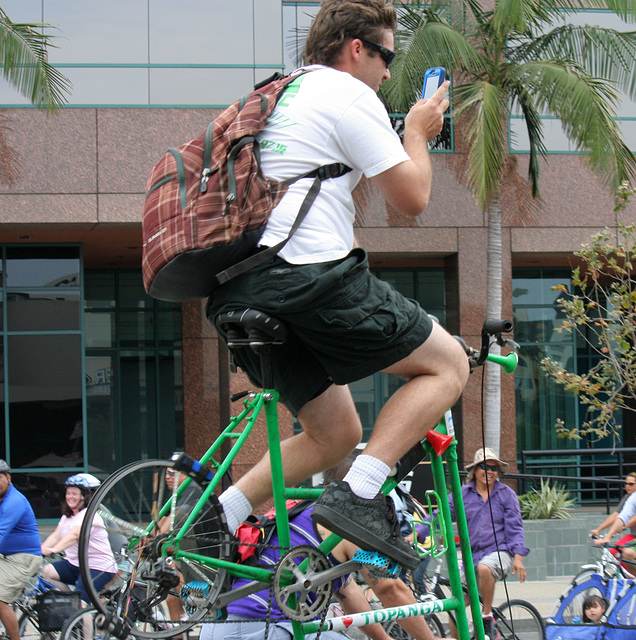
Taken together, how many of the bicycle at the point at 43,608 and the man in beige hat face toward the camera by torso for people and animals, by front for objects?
1

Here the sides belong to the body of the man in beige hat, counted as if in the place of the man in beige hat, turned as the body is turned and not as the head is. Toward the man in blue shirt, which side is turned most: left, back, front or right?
right

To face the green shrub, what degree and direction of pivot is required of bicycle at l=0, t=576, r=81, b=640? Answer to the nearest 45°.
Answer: approximately 135° to its right

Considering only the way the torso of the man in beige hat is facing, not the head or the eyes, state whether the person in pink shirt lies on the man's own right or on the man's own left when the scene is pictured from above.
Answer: on the man's own right

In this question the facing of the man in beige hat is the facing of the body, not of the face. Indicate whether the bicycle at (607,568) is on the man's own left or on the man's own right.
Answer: on the man's own left

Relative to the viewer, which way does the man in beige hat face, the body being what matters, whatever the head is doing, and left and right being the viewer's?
facing the viewer

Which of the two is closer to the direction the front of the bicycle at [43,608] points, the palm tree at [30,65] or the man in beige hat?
the palm tree

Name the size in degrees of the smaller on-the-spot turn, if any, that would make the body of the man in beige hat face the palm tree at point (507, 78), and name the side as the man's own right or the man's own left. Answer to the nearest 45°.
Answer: approximately 180°

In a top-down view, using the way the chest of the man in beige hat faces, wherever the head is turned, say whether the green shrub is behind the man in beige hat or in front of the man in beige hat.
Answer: behind

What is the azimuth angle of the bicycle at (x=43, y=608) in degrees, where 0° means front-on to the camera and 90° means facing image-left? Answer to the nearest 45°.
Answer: approximately 90°
